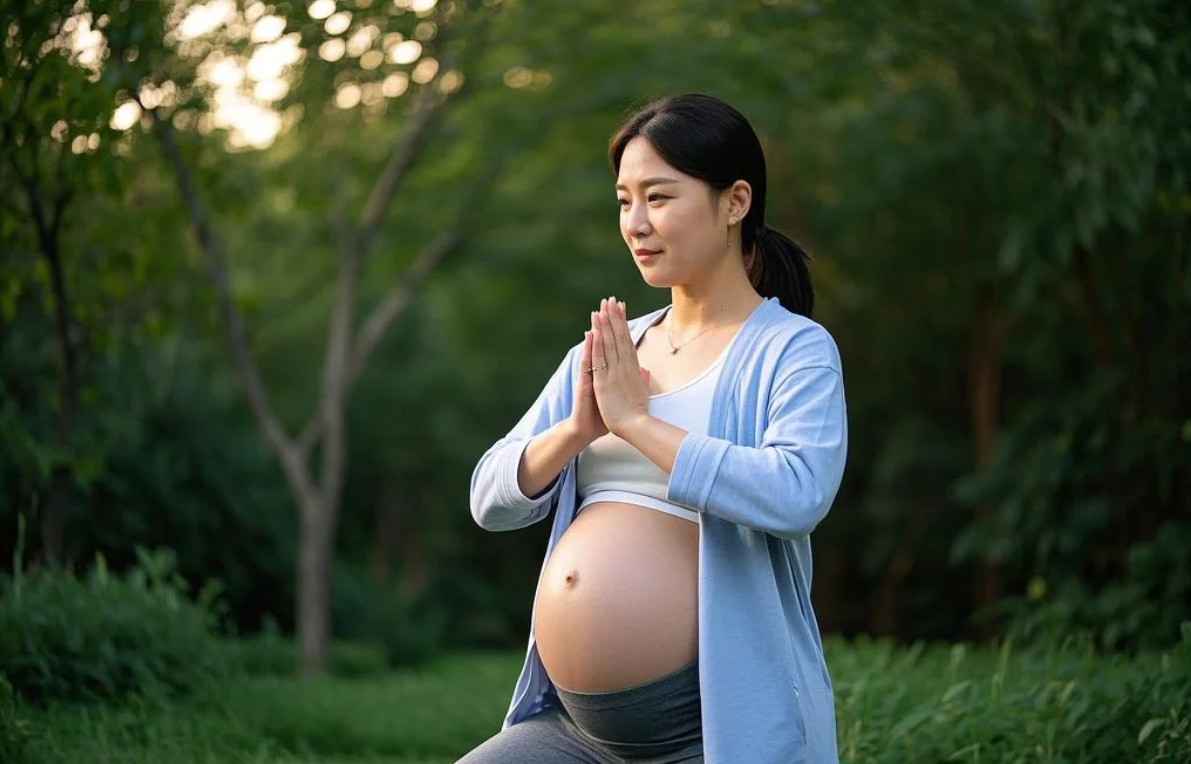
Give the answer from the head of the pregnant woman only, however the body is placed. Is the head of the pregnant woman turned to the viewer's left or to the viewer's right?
to the viewer's left

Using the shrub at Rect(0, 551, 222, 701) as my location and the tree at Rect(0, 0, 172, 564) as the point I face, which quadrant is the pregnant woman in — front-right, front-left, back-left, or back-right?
back-right

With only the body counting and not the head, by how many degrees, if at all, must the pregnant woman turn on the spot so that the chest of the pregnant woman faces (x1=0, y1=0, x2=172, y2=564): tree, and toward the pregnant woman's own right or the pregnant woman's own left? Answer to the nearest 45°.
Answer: approximately 90° to the pregnant woman's own right

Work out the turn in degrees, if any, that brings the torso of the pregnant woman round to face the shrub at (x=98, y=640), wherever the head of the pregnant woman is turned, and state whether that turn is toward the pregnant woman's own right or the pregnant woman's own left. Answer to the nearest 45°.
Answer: approximately 90° to the pregnant woman's own right

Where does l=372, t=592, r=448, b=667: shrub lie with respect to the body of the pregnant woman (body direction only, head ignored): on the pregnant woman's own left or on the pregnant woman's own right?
on the pregnant woman's own right

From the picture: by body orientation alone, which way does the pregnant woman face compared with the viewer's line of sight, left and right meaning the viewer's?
facing the viewer and to the left of the viewer
